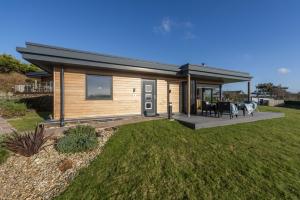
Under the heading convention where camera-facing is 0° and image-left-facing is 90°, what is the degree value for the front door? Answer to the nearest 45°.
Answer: approximately 0°

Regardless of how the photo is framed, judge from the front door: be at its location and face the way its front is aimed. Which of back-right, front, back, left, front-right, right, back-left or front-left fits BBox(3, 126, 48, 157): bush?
front-right

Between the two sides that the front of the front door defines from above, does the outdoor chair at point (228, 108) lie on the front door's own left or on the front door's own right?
on the front door's own left

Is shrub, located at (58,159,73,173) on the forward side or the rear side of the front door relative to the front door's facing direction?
on the forward side

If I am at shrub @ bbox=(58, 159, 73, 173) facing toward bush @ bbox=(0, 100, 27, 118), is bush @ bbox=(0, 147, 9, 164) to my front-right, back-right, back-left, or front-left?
front-left

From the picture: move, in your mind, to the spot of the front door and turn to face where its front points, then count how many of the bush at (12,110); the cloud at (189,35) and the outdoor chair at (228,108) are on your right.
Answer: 1

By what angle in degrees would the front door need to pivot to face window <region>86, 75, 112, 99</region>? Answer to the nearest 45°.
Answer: approximately 45° to its right

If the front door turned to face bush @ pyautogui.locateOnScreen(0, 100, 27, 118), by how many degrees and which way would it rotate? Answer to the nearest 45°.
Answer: approximately 90° to its right

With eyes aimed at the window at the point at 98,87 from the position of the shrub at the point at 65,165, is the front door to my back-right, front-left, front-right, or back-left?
front-right

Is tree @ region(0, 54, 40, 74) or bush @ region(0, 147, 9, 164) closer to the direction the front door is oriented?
the bush

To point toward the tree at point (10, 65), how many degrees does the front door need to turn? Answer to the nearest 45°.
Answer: approximately 135° to its right

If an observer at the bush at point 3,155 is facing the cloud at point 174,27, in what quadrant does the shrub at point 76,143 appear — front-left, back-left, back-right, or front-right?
front-right

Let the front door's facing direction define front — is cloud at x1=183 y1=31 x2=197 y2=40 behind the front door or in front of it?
behind
